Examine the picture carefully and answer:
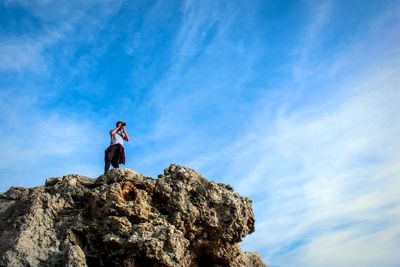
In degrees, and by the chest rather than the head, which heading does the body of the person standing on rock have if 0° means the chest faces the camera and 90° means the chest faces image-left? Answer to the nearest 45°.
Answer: approximately 315°
